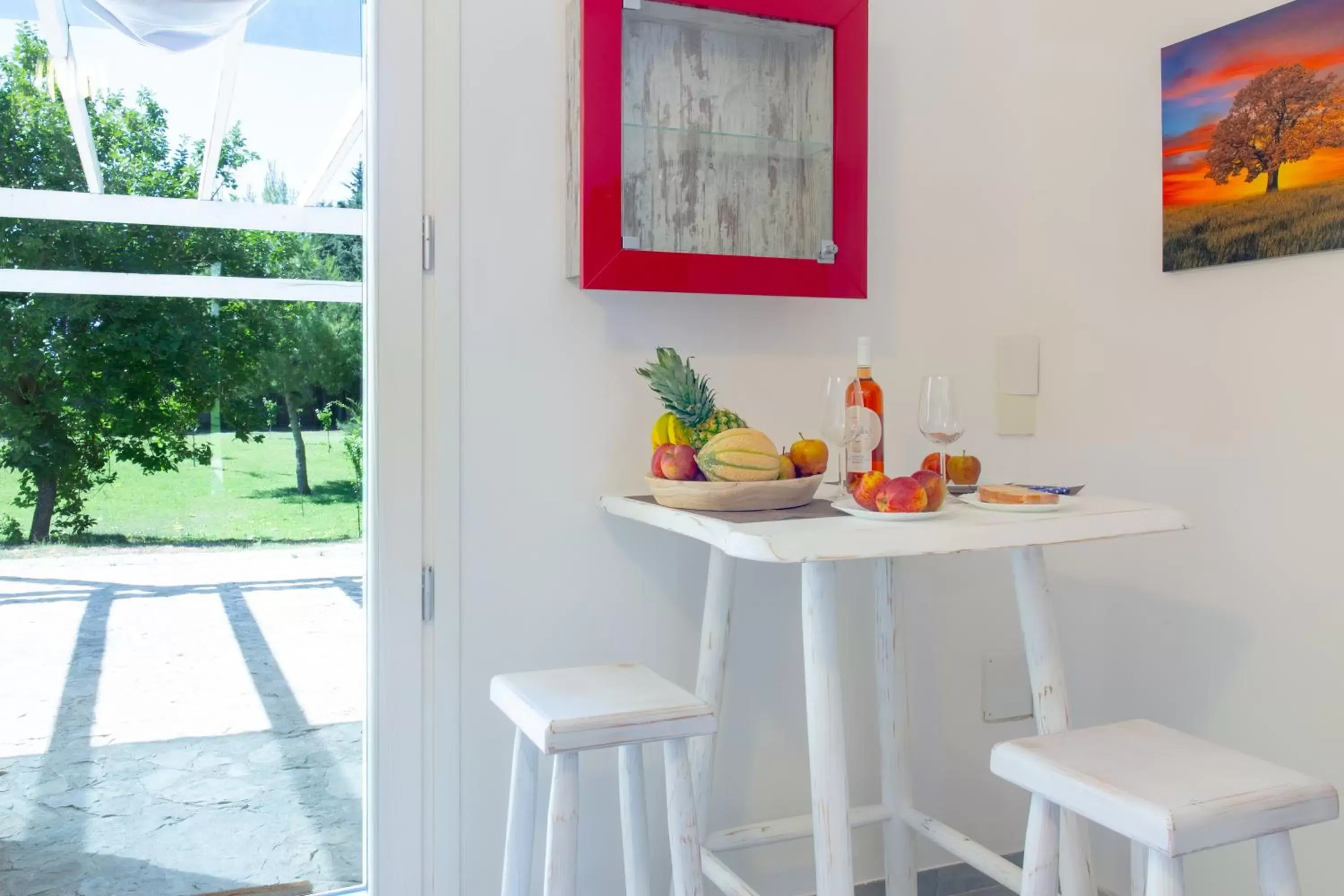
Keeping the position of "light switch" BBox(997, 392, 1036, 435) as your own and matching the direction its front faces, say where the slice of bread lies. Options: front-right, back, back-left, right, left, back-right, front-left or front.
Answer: front

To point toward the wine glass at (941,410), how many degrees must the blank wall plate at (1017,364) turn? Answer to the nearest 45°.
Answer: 0° — it already faces it

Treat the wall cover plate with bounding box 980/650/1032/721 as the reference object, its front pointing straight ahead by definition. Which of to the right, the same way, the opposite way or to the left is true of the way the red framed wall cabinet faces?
the same way

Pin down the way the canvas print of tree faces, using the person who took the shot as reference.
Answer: facing the viewer and to the left of the viewer

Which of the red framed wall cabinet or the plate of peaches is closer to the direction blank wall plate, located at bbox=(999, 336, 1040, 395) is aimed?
the plate of peaches

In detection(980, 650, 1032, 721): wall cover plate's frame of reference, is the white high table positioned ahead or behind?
ahead

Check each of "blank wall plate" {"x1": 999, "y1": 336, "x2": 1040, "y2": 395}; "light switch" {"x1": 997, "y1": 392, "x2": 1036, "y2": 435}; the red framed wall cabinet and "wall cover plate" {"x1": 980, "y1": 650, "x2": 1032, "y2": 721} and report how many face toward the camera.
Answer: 4

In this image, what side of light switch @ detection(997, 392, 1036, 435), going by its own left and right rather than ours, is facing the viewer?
front

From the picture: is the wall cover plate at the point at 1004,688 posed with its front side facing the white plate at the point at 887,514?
yes

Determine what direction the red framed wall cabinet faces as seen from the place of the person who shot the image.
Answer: facing the viewer

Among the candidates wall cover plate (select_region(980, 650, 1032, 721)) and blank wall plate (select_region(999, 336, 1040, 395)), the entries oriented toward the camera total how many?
2

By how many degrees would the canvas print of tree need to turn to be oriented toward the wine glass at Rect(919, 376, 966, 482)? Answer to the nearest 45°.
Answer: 0° — it already faces it

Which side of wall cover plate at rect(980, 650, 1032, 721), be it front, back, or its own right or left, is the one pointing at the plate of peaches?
front
